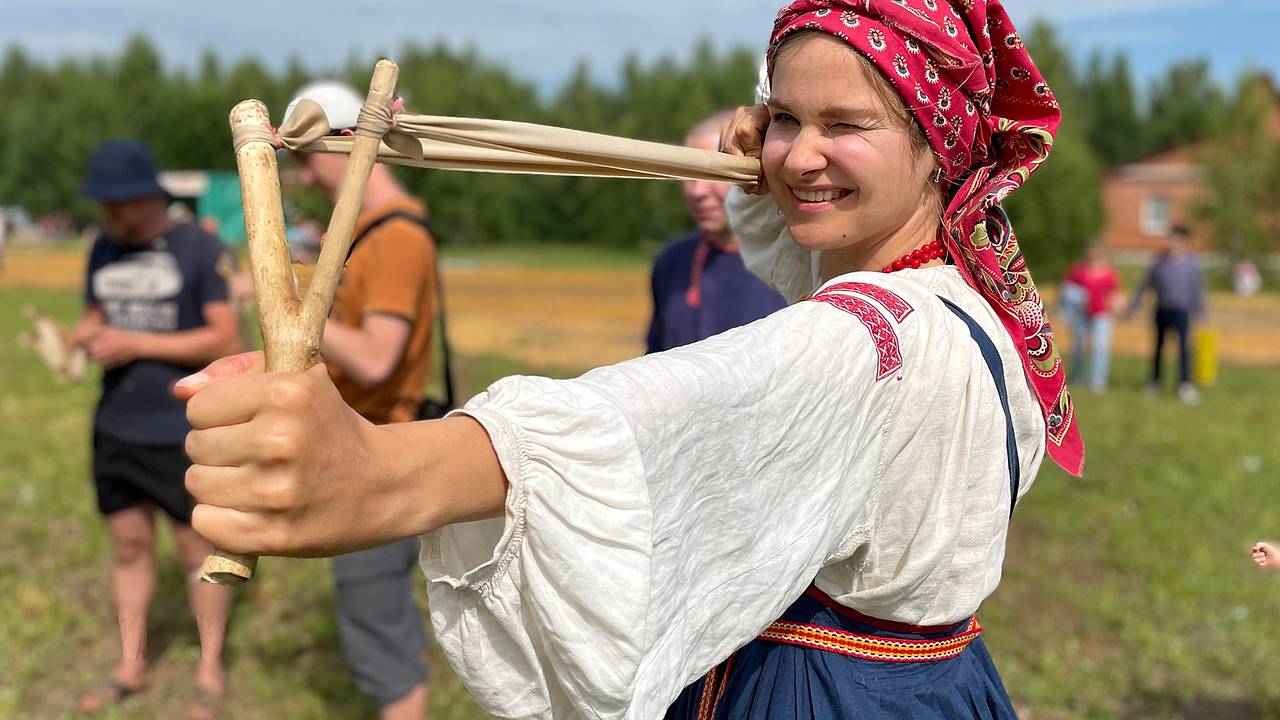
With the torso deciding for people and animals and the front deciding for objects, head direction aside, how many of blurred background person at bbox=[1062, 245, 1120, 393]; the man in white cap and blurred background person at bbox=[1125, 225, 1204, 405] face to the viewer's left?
1

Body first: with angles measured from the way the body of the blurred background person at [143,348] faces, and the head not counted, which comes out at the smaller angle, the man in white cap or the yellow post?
the man in white cap

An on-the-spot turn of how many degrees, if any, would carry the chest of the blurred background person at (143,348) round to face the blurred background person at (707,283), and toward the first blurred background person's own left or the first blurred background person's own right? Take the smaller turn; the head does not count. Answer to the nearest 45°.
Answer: approximately 90° to the first blurred background person's own left

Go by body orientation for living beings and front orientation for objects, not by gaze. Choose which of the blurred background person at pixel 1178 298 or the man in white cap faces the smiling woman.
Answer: the blurred background person

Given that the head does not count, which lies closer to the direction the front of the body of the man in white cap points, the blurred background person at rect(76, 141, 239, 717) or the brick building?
the blurred background person

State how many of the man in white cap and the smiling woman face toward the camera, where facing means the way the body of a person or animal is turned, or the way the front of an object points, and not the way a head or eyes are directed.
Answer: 0

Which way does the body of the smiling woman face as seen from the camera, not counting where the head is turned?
to the viewer's left

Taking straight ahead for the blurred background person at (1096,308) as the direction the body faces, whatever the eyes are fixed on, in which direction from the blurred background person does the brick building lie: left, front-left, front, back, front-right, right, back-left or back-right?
back

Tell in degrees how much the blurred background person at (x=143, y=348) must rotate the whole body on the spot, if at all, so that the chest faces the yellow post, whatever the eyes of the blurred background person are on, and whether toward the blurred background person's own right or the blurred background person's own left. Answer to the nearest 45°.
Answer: approximately 135° to the blurred background person's own left

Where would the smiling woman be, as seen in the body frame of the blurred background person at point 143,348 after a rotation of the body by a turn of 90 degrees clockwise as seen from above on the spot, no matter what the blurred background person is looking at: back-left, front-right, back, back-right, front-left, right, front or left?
back-left

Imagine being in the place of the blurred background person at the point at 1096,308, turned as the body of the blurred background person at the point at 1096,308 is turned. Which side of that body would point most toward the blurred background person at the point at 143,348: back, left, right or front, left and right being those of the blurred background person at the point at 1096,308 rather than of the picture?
front

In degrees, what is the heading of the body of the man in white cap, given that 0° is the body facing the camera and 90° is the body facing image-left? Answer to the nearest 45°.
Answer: approximately 90°

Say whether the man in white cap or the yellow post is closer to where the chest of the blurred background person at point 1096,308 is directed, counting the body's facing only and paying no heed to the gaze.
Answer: the man in white cap
